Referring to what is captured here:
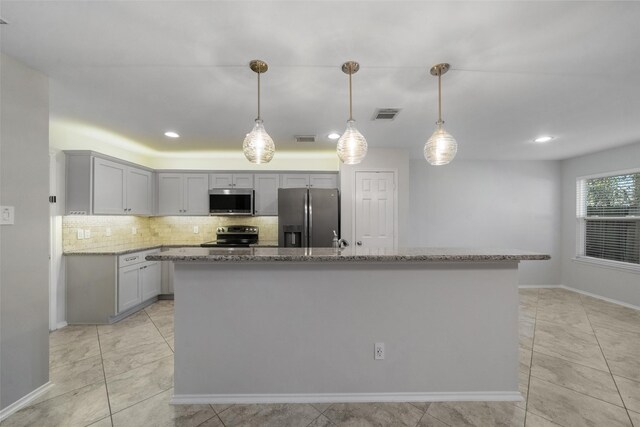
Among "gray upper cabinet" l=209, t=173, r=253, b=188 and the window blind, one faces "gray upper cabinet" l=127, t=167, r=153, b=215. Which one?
the window blind

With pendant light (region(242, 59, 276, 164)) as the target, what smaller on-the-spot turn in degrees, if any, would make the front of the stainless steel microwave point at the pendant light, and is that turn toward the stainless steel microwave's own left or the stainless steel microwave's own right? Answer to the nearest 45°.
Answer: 0° — it already faces it

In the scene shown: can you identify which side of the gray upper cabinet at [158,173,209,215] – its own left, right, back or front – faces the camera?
front

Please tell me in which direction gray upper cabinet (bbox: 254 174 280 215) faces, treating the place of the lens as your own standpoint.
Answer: facing the viewer

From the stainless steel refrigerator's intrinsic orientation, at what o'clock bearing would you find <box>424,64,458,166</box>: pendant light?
The pendant light is roughly at 11 o'clock from the stainless steel refrigerator.

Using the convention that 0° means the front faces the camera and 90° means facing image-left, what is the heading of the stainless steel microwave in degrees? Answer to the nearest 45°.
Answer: approximately 0°

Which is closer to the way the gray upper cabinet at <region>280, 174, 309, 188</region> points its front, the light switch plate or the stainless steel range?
the light switch plate

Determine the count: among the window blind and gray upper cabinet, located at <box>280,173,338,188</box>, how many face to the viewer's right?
0

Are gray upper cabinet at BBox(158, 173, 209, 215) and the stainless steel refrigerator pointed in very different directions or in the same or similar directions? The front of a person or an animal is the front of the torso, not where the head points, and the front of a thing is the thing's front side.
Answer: same or similar directions

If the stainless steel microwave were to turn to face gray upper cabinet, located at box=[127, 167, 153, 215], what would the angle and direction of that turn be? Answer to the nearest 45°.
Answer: approximately 90° to its right

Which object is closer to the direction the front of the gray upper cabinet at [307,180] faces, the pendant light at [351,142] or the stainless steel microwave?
the pendant light

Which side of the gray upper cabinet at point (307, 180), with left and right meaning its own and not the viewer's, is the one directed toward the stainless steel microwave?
right
